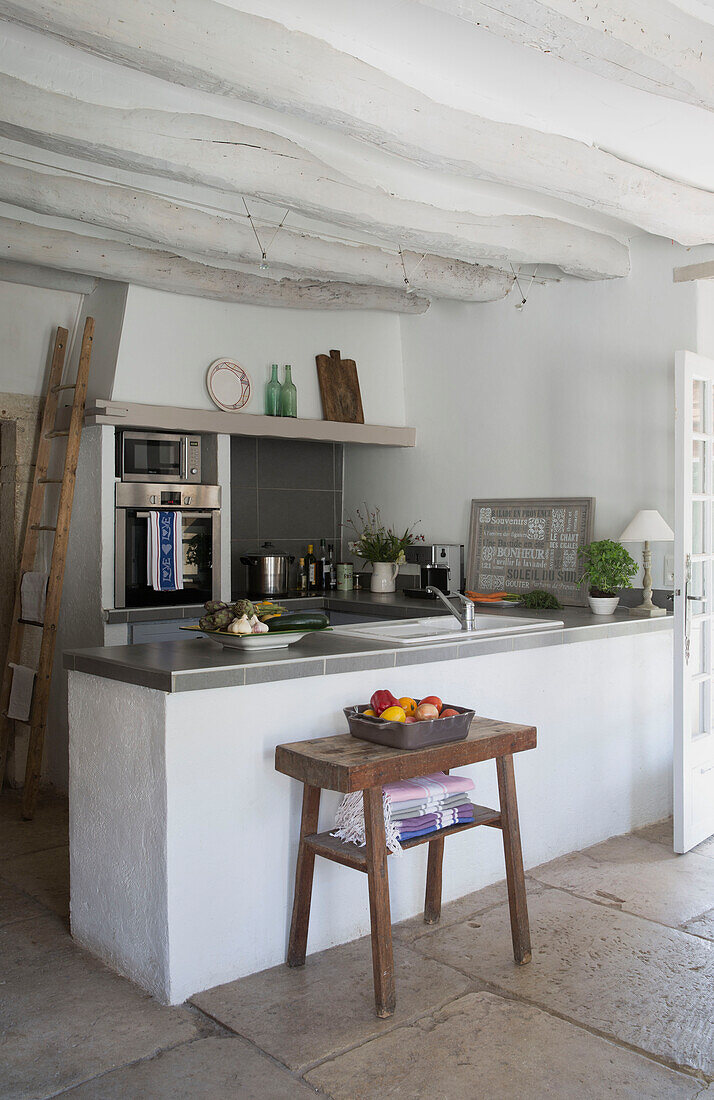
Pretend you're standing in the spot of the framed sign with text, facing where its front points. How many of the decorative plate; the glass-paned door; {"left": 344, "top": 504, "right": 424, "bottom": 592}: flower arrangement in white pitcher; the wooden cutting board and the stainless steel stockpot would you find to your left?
1

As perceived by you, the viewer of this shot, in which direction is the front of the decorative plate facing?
facing the viewer and to the right of the viewer

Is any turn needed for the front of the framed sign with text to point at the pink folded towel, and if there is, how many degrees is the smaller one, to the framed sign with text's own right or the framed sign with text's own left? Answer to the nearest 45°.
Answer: approximately 45° to the framed sign with text's own left

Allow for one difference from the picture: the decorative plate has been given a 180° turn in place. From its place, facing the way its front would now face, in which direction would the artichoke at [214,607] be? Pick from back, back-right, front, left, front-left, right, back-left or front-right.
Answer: back-left

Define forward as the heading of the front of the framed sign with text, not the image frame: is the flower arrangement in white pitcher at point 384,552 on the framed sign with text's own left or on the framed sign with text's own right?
on the framed sign with text's own right

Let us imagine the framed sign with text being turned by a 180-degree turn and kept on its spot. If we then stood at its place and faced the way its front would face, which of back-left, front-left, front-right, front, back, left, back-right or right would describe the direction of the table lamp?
right
